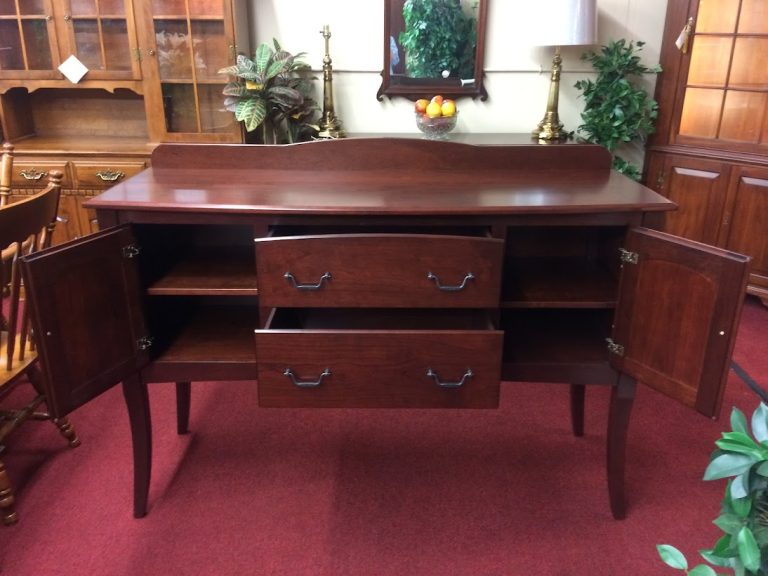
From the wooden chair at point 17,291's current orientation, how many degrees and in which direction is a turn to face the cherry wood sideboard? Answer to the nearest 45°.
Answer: approximately 180°

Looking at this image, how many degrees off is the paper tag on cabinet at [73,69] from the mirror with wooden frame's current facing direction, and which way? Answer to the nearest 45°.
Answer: approximately 90° to its right

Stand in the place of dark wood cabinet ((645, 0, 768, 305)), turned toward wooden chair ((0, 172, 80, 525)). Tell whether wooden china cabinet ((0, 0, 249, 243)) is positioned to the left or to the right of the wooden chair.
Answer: right

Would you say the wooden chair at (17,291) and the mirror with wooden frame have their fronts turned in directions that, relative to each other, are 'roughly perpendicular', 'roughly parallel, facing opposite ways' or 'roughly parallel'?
roughly perpendicular

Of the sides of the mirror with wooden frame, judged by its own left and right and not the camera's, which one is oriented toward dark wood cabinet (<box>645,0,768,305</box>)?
left

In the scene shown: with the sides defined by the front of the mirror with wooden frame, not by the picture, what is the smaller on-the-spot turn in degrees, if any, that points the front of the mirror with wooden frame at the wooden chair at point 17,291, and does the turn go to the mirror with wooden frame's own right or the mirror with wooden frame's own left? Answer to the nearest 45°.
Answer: approximately 45° to the mirror with wooden frame's own right

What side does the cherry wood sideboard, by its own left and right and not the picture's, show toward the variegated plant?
back

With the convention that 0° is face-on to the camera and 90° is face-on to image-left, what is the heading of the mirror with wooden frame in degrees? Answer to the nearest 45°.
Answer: approximately 0°

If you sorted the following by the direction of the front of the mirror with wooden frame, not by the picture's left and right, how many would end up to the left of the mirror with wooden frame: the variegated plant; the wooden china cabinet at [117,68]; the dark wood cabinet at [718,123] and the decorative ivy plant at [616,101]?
2

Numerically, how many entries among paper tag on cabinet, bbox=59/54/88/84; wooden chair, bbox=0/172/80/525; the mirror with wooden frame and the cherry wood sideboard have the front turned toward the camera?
3

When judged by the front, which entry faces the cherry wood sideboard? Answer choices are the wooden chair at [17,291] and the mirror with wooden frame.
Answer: the mirror with wooden frame

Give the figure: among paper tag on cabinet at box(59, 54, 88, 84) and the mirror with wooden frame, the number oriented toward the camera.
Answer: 2

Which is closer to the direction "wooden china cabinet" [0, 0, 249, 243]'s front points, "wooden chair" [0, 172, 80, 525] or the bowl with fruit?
the wooden chair
